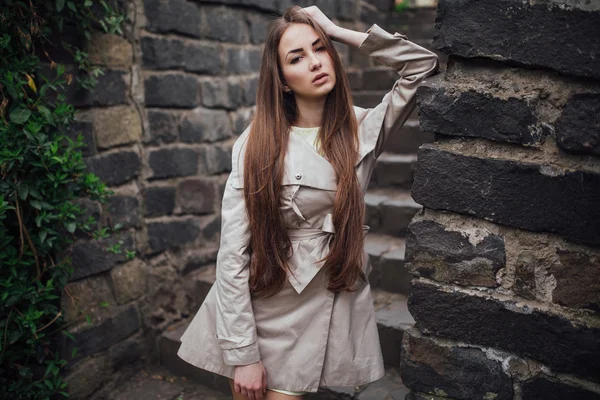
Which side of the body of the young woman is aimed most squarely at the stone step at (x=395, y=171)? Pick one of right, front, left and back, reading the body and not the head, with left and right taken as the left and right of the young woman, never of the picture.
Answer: back

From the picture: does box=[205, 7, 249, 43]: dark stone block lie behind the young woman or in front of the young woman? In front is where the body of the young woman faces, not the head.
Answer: behind

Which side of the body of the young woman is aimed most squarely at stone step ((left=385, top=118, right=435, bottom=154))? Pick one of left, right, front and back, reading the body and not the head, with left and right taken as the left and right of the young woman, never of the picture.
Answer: back

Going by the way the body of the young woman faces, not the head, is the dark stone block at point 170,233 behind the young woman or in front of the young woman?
behind

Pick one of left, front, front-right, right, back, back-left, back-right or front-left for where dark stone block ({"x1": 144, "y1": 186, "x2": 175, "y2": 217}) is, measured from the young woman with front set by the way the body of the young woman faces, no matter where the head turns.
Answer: back-right

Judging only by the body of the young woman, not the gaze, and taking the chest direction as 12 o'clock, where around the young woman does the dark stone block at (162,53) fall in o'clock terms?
The dark stone block is roughly at 5 o'clock from the young woman.

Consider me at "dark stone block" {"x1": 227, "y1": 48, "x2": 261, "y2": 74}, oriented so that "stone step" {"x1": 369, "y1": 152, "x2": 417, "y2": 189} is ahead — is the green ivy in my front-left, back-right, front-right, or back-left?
back-right

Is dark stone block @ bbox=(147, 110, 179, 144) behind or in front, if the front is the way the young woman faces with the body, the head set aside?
behind

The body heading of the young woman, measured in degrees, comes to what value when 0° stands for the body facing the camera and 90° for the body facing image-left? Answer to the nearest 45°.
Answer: approximately 0°

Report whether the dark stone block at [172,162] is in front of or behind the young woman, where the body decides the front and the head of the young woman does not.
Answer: behind
